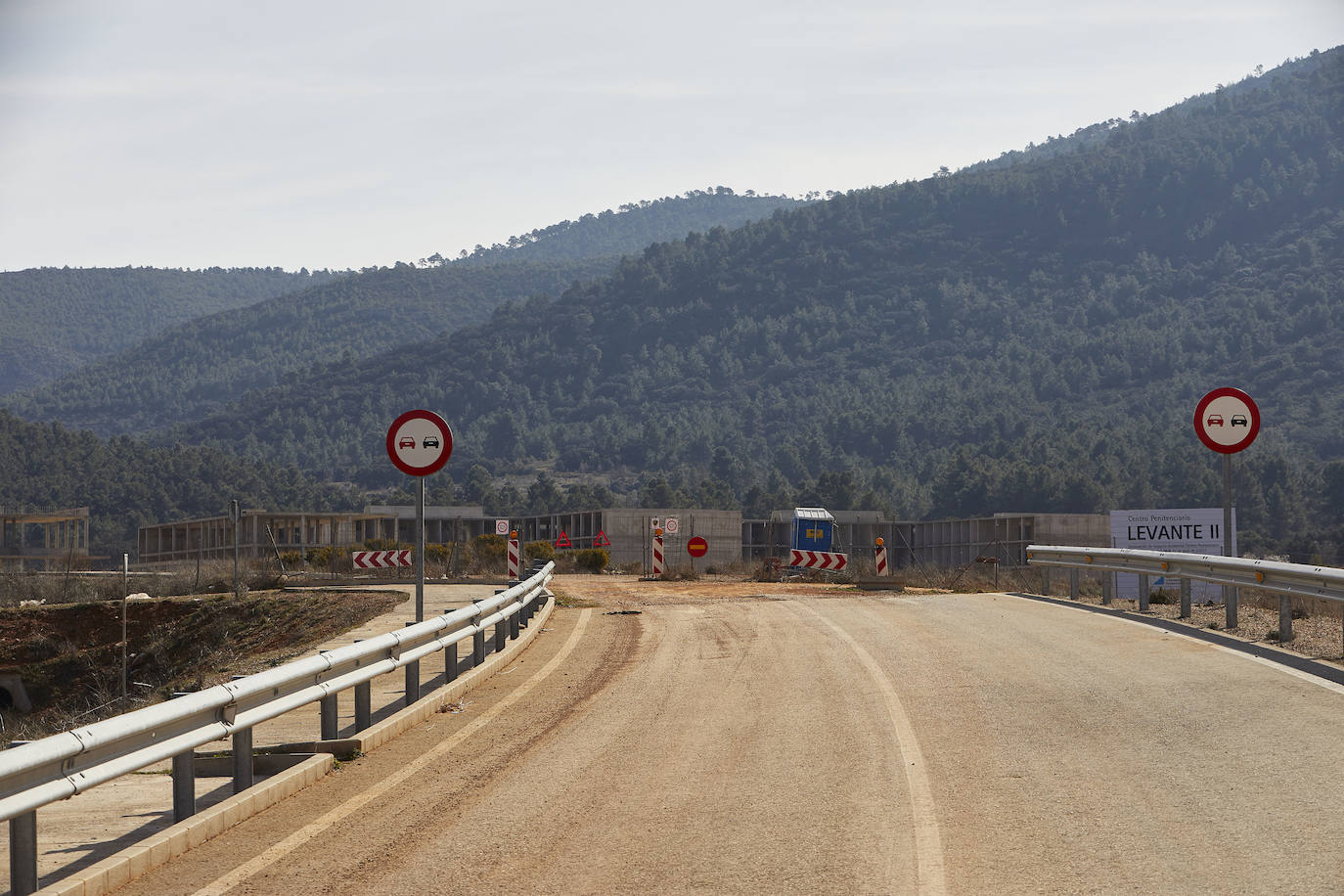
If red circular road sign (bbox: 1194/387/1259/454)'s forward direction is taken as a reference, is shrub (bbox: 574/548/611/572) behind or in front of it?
behind

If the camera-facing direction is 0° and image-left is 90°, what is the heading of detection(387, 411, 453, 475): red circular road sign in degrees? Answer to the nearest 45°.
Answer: approximately 0°

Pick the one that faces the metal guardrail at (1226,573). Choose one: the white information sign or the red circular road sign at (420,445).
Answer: the white information sign

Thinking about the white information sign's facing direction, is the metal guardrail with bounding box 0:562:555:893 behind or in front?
in front

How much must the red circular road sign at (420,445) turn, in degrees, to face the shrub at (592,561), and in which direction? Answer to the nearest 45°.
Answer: approximately 180°

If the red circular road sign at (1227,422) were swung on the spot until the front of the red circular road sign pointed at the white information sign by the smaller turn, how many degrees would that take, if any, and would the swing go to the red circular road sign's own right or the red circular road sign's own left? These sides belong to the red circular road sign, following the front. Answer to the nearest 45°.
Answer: approximately 180°

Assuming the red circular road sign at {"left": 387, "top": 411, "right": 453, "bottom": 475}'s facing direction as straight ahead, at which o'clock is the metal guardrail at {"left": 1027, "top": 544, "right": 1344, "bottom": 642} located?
The metal guardrail is roughly at 9 o'clock from the red circular road sign.

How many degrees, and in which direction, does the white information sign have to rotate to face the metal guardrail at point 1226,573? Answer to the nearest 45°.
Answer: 0° — it already faces it

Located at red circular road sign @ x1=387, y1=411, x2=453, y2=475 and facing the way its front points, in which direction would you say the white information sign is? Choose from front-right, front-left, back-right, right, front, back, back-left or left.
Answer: back-left

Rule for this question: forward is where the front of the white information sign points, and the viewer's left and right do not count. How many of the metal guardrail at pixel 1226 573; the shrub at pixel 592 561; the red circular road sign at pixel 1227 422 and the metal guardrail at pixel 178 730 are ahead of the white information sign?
3

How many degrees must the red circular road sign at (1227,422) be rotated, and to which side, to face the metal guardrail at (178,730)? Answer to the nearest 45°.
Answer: approximately 45° to its right

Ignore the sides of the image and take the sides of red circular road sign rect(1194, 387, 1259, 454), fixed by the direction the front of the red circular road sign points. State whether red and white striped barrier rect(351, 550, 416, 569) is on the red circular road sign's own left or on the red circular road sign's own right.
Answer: on the red circular road sign's own right
